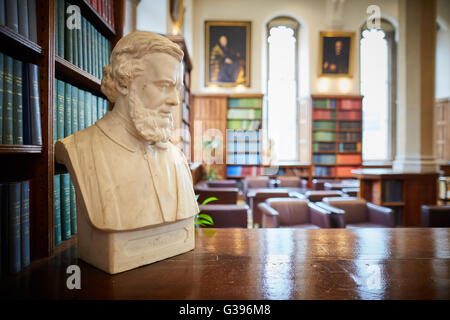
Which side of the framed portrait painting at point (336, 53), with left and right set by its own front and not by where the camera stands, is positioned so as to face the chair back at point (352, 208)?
front

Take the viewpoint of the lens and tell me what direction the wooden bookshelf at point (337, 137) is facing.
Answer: facing the viewer

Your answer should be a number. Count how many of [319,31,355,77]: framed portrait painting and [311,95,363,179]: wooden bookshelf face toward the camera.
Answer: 2

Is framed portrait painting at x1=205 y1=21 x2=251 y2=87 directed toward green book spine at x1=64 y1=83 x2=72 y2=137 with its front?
yes

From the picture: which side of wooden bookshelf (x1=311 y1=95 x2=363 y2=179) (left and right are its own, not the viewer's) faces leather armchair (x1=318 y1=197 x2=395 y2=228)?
front

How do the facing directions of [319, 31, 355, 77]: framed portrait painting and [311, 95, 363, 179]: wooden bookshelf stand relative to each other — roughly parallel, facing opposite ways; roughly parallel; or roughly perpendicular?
roughly parallel

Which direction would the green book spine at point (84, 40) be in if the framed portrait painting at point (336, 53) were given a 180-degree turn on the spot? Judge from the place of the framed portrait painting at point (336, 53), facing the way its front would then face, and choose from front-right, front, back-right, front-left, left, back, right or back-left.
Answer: back

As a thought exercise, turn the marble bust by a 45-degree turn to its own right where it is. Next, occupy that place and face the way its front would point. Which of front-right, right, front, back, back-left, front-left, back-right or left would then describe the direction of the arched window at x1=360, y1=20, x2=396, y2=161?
back-left

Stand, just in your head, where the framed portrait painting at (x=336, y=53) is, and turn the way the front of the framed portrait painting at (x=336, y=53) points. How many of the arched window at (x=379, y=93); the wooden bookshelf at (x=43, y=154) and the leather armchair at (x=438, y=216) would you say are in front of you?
2

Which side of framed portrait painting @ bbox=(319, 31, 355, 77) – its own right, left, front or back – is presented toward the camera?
front

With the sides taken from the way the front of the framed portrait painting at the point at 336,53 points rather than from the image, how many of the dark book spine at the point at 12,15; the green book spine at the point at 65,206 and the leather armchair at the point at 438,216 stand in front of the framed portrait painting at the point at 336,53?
3

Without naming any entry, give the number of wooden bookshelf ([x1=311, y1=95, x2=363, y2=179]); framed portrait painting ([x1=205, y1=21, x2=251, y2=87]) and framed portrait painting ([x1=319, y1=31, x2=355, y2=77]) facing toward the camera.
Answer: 3

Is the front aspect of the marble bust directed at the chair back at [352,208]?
no

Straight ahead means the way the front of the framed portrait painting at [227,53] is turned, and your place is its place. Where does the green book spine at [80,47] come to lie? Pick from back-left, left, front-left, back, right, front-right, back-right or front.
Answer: front

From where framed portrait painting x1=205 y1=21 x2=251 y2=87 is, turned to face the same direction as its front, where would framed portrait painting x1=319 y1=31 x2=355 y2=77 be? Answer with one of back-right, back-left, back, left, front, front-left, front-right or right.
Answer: left

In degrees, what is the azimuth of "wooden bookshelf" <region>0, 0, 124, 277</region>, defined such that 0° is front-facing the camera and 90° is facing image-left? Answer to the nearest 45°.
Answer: approximately 315°

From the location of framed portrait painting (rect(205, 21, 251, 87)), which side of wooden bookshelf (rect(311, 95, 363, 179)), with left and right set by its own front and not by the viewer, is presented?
right
